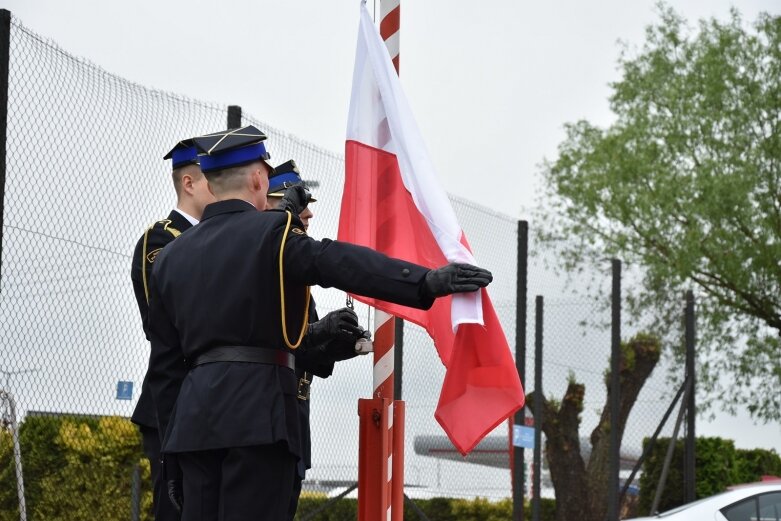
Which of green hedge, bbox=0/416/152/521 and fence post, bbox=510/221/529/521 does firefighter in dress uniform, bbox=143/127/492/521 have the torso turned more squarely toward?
the fence post

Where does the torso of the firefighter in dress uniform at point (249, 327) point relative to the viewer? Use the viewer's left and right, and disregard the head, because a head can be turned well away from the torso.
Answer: facing away from the viewer and to the right of the viewer

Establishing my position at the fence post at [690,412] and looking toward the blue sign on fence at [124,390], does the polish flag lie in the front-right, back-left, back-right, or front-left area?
front-left

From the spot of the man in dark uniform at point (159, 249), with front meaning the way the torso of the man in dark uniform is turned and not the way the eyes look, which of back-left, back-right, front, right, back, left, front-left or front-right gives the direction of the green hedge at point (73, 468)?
left

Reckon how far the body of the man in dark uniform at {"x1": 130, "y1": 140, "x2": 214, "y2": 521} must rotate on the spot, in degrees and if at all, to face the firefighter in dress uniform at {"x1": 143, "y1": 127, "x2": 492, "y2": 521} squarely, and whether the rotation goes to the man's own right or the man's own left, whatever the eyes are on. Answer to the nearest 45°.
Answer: approximately 90° to the man's own right

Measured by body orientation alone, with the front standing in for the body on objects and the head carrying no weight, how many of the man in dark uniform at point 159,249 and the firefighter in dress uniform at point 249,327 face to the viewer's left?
0

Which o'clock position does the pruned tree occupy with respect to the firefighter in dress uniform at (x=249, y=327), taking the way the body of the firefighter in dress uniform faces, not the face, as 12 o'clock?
The pruned tree is roughly at 11 o'clock from the firefighter in dress uniform.

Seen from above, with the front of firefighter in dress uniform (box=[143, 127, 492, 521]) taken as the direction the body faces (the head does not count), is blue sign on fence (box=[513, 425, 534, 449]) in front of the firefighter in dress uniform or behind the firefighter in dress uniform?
in front

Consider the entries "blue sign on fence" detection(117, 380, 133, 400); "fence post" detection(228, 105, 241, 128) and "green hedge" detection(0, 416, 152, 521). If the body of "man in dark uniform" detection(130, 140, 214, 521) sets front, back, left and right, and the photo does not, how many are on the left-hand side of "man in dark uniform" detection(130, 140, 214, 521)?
3

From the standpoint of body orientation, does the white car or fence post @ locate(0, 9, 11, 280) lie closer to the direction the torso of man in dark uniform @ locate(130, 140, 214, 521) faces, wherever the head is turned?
the white car

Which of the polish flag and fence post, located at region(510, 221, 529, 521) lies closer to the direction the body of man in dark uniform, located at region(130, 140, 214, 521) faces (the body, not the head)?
the polish flag

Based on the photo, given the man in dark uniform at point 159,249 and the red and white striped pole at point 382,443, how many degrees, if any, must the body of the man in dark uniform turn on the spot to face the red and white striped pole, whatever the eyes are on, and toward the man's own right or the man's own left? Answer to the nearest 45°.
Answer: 0° — they already face it

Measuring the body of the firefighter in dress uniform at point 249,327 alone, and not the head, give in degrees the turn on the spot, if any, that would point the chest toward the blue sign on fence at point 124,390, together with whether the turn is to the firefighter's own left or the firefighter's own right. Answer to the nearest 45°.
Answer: approximately 45° to the firefighter's own left

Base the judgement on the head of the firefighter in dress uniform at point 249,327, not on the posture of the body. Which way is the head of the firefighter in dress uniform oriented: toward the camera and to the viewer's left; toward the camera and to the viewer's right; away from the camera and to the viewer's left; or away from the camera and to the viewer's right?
away from the camera and to the viewer's right

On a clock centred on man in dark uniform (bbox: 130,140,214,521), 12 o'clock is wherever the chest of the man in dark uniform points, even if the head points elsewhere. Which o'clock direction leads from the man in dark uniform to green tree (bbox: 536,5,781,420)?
The green tree is roughly at 10 o'clock from the man in dark uniform.
